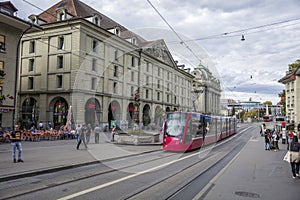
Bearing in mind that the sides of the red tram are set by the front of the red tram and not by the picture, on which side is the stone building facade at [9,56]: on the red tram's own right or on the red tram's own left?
on the red tram's own right

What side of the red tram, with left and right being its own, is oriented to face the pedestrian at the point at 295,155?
left

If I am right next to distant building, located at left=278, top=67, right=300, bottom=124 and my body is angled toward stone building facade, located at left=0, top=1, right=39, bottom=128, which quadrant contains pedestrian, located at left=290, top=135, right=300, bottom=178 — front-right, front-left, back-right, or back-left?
front-left

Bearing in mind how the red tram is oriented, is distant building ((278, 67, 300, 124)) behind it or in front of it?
behind

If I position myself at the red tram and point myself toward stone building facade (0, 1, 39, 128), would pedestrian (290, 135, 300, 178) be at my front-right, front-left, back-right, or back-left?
back-left

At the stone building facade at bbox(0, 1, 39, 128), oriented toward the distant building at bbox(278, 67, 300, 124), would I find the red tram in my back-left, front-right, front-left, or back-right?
front-right

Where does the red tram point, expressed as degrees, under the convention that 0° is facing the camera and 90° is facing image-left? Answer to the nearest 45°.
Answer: approximately 45°

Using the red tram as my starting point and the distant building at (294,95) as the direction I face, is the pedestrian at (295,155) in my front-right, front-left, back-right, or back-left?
back-right

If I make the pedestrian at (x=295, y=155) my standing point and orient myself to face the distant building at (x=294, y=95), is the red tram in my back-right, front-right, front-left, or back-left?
front-left

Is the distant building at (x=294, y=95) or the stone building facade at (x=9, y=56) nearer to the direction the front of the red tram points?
the stone building facade

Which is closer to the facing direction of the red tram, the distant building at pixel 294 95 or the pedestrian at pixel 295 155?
the pedestrian
